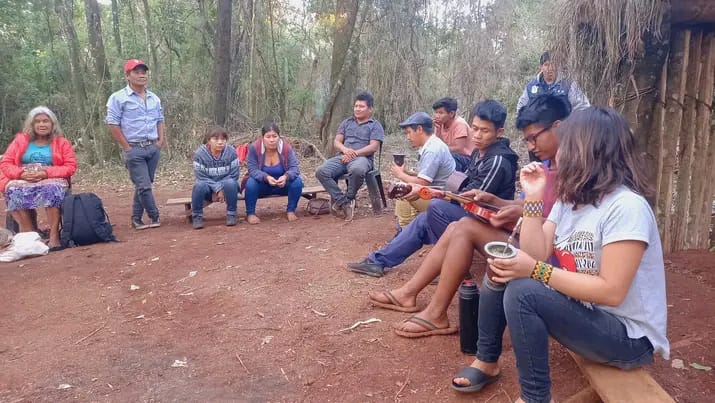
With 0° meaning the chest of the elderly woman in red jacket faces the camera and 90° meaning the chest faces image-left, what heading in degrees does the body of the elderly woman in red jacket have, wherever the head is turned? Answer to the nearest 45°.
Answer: approximately 0°

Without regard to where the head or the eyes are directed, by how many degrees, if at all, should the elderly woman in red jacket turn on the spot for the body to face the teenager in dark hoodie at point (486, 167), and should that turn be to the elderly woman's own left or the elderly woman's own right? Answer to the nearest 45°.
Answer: approximately 45° to the elderly woman's own left

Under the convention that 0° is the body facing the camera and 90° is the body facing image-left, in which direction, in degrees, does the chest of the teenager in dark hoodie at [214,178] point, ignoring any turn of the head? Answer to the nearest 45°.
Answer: approximately 0°

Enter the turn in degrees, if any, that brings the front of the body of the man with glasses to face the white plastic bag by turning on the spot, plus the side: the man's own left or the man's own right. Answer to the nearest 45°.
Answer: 0° — they already face it

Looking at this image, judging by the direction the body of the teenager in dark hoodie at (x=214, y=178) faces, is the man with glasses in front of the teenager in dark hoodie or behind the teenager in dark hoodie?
in front

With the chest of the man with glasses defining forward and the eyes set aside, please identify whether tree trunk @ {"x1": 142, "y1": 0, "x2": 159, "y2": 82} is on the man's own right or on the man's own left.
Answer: on the man's own right

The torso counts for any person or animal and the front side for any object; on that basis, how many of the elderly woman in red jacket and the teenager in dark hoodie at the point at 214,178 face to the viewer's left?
0

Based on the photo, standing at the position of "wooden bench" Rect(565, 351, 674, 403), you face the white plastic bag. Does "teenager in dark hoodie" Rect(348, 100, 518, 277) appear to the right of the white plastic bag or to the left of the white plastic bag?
right

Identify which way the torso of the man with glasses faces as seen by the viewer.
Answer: to the viewer's left

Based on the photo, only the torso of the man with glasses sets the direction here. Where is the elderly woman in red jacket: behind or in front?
in front

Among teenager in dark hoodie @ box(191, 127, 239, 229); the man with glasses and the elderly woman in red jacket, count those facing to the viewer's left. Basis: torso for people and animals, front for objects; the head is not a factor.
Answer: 1

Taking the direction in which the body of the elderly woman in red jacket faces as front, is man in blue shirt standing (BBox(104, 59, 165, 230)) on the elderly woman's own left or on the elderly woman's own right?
on the elderly woman's own left
